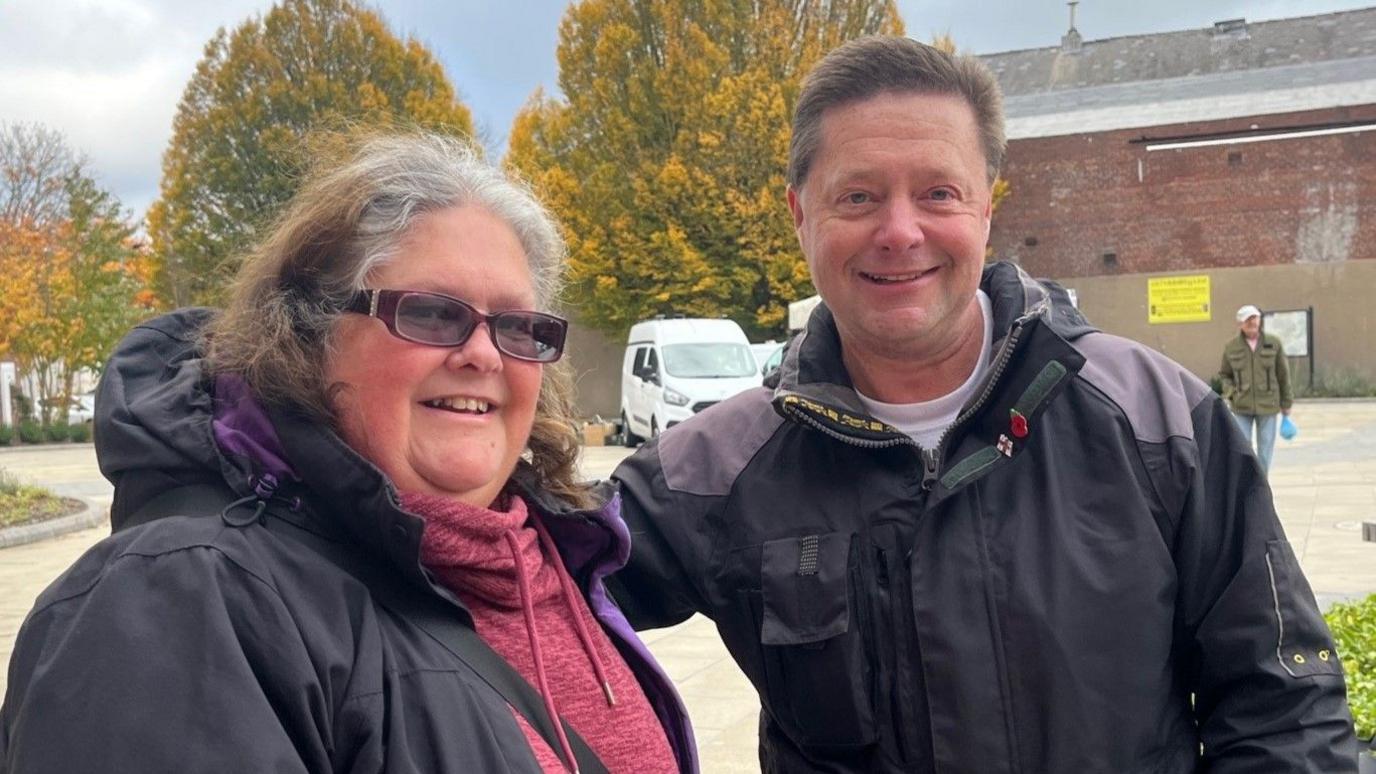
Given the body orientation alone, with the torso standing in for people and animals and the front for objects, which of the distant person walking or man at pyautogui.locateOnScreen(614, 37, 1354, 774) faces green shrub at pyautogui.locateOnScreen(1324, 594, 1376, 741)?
the distant person walking

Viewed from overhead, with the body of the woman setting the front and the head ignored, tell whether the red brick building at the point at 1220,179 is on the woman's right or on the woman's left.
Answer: on the woman's left

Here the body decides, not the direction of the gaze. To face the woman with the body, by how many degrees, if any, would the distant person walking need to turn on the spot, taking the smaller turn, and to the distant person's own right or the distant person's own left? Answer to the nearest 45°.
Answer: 0° — they already face them

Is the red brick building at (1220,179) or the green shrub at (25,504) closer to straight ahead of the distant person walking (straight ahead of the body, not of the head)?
the green shrub

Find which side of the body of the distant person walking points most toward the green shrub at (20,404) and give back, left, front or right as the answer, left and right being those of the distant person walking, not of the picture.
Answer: right

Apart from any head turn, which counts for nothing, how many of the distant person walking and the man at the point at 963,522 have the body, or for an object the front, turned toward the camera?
2

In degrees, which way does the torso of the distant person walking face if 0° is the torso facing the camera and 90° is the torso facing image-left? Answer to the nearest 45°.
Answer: approximately 0°

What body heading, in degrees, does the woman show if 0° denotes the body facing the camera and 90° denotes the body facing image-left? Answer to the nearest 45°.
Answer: approximately 315°

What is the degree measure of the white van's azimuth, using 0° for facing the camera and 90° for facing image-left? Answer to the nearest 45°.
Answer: approximately 315°
